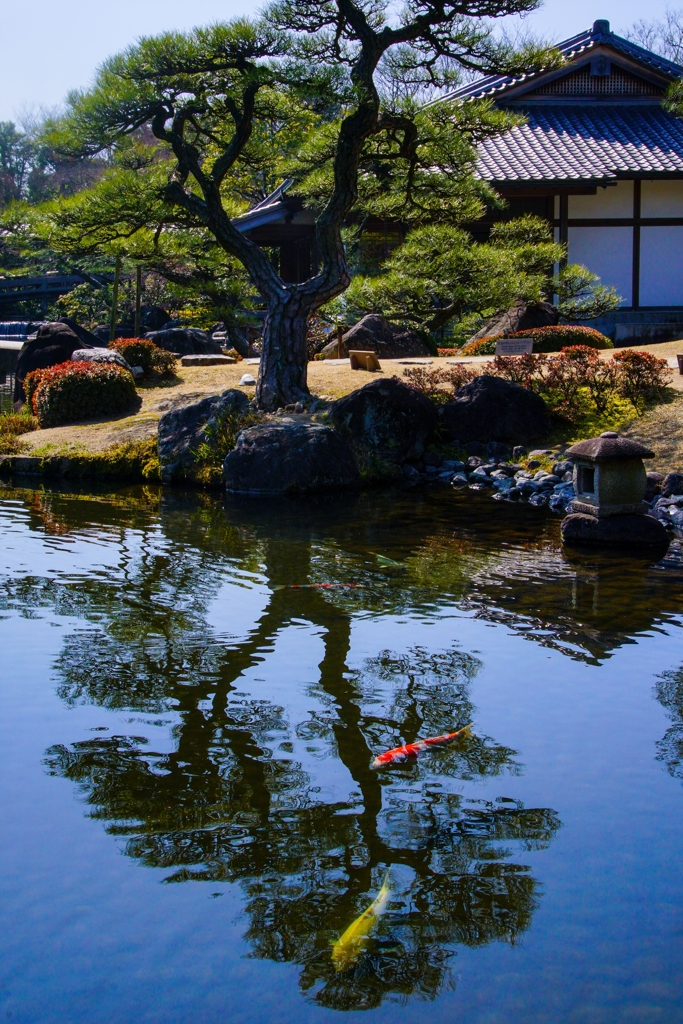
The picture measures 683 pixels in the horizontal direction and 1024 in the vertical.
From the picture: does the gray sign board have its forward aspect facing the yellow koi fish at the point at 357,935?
yes

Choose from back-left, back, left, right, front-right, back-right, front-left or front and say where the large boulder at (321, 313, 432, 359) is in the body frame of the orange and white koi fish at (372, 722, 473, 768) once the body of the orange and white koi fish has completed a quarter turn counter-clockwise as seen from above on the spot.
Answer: back-left

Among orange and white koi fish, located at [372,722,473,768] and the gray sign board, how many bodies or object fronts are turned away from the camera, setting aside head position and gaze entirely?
0

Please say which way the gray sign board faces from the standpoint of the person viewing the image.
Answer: facing the viewer

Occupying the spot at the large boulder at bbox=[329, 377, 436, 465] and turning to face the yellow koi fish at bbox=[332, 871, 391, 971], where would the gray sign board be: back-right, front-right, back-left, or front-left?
back-left

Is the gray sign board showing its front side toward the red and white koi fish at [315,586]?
yes

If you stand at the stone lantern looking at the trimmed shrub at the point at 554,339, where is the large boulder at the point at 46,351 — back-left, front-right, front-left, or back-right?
front-left

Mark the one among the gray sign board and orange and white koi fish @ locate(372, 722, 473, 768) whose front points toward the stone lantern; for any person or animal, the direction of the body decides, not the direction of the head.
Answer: the gray sign board

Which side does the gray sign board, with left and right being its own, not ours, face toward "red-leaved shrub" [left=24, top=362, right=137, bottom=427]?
right

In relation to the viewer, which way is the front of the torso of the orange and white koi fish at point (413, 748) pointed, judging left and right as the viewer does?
facing the viewer and to the left of the viewer

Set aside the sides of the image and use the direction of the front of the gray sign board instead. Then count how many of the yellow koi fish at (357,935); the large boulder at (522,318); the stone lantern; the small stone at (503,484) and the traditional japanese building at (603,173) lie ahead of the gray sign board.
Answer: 3

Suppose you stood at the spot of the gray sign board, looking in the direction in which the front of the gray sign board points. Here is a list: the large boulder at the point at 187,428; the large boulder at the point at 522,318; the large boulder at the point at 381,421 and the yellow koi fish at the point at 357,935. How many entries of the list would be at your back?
1
